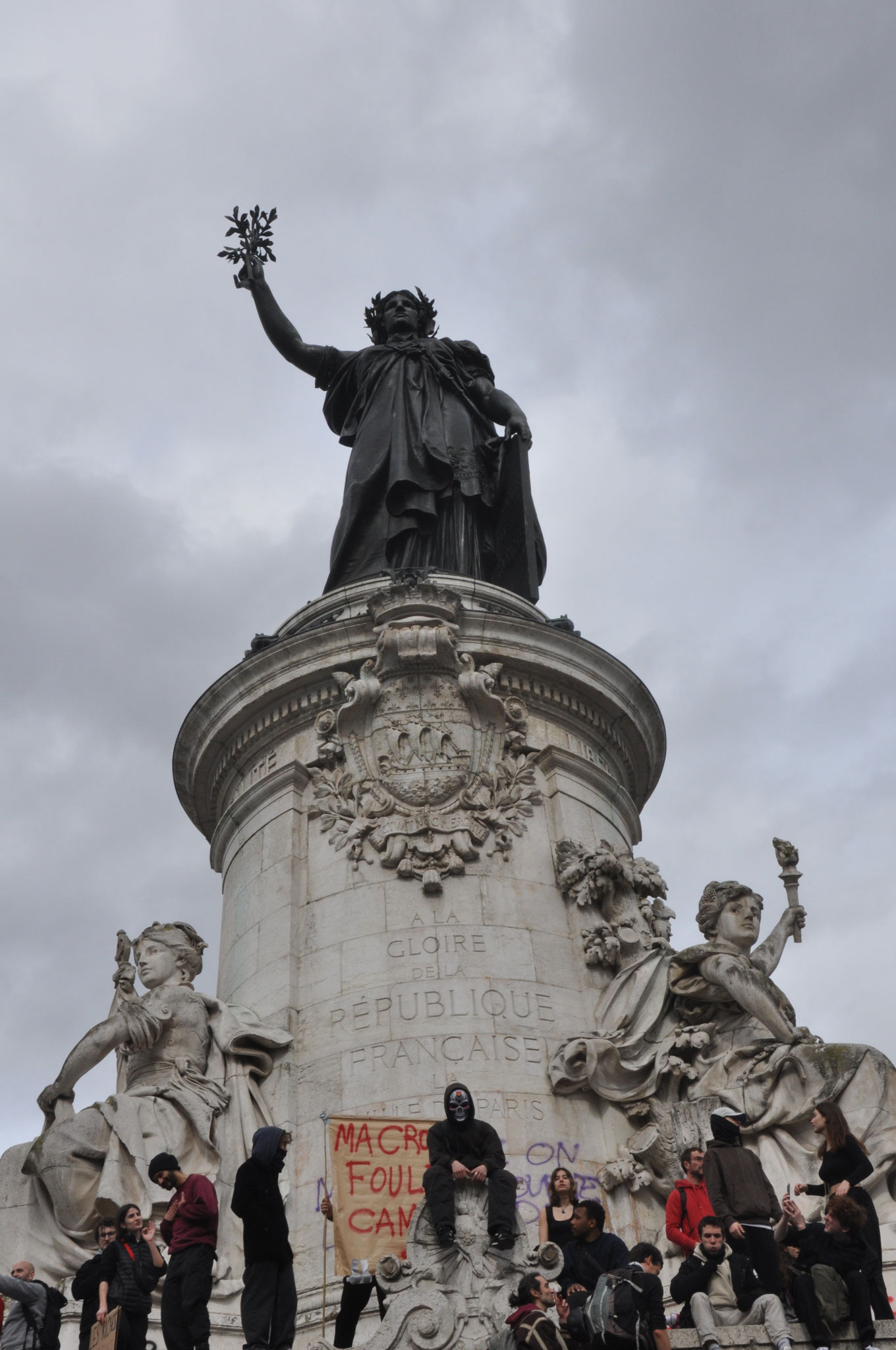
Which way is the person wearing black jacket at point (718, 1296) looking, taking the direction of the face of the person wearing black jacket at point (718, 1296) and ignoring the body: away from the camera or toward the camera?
toward the camera

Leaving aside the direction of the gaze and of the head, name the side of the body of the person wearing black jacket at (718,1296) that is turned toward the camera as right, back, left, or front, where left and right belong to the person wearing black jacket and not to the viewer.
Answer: front

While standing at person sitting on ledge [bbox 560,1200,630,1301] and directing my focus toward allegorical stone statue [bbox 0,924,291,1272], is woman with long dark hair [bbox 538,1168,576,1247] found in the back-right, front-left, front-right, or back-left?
front-right

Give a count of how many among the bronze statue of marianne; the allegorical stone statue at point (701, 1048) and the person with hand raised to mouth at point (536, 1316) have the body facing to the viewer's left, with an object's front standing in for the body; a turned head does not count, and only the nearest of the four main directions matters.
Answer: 0

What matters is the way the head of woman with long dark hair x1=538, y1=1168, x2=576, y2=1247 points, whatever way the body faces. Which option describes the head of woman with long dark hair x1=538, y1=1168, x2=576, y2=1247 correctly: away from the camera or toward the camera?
toward the camera

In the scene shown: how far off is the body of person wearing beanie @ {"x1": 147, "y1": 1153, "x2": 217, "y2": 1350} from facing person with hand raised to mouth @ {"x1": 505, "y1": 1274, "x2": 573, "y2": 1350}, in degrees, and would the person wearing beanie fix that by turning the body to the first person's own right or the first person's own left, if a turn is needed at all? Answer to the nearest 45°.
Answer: approximately 90° to the first person's own left

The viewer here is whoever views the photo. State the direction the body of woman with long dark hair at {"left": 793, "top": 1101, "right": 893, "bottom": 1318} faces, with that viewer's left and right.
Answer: facing to the left of the viewer

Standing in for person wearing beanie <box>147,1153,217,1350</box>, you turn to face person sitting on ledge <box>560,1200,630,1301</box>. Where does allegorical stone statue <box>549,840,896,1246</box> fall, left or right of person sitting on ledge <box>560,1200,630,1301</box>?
left

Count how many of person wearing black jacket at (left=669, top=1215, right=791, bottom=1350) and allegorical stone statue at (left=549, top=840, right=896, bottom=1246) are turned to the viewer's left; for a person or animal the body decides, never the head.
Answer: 0

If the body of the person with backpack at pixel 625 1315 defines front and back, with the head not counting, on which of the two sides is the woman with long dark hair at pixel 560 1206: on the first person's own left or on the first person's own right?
on the first person's own left

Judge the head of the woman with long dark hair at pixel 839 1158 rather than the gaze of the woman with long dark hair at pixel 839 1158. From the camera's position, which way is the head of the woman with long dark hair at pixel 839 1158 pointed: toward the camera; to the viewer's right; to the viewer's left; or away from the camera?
to the viewer's left

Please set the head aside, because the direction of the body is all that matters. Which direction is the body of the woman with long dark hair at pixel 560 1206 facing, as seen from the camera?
toward the camera

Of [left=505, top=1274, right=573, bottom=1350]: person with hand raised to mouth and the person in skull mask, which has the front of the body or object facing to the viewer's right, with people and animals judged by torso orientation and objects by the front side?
the person with hand raised to mouth

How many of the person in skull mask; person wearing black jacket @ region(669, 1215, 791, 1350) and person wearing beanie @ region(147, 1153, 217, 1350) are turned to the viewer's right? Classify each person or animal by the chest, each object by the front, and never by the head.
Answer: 0

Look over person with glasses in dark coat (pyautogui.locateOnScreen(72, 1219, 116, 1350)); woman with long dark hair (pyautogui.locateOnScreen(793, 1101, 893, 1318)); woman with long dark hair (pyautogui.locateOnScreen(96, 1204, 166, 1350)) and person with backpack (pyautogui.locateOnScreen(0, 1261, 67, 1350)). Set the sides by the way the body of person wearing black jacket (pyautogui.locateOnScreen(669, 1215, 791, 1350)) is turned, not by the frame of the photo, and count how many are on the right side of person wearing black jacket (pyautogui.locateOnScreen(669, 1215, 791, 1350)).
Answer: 3
